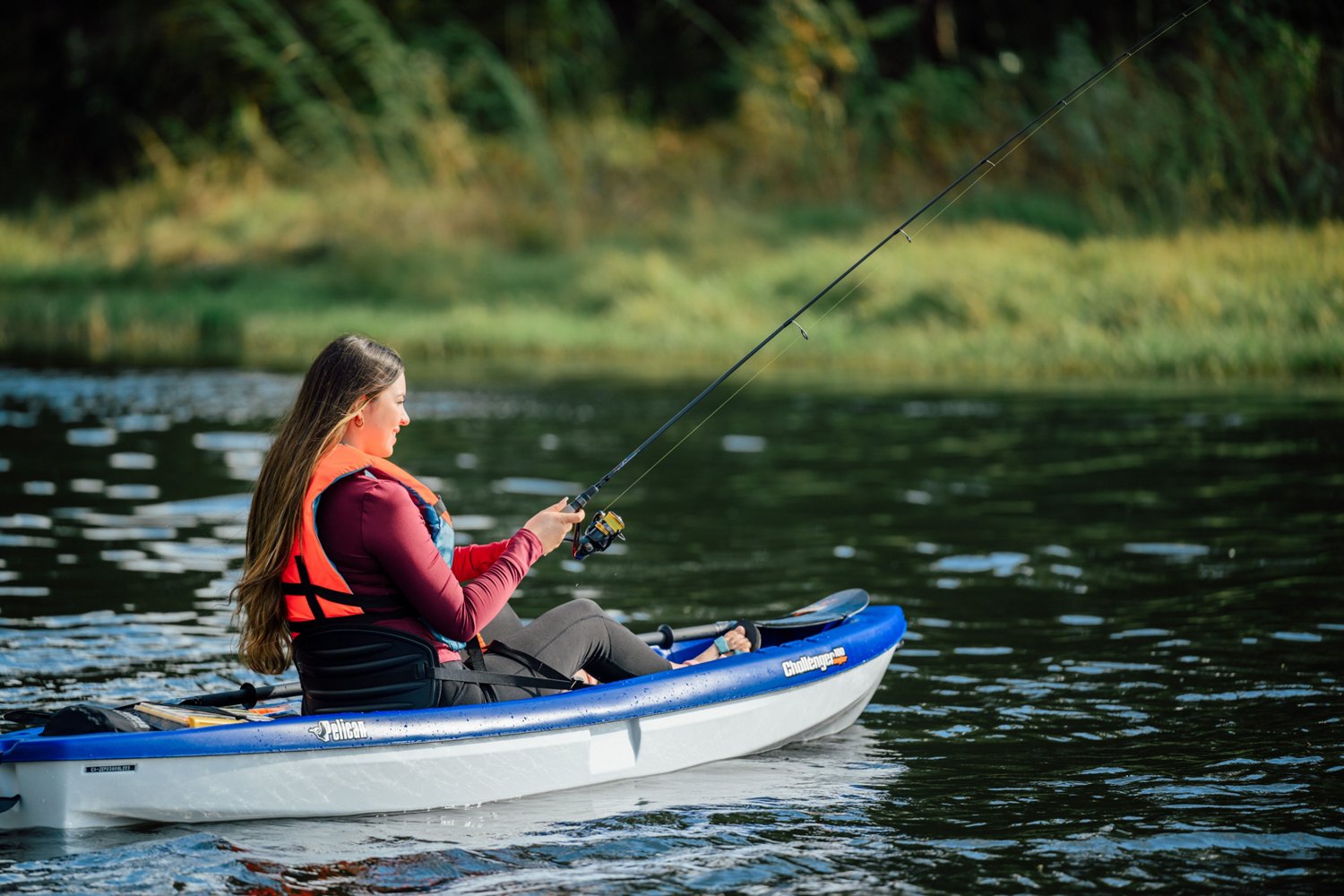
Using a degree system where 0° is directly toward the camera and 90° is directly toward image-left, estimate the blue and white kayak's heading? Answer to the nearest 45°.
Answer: approximately 270°

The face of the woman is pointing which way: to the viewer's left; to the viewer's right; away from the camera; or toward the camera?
to the viewer's right
